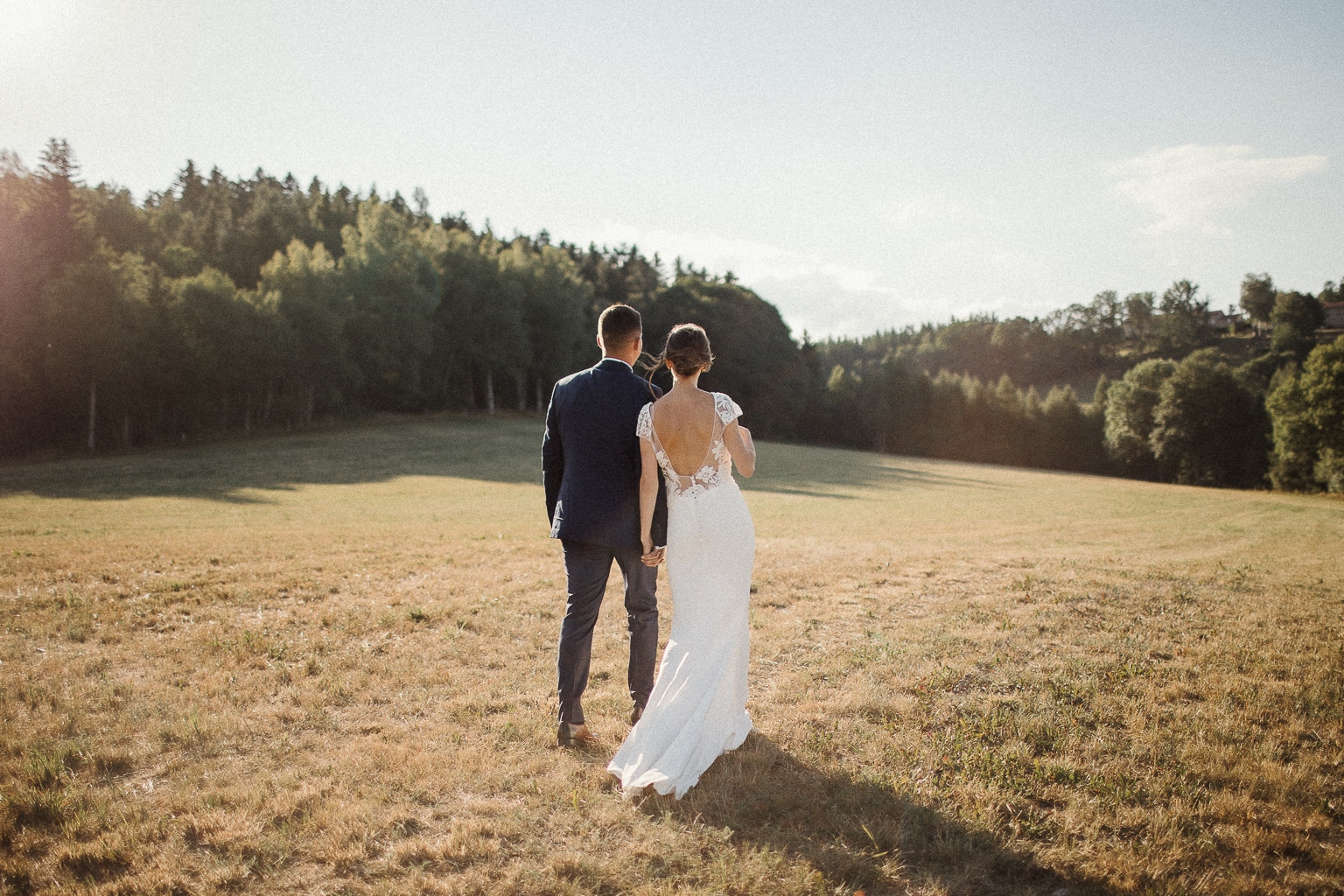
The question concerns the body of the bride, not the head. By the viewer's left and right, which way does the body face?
facing away from the viewer

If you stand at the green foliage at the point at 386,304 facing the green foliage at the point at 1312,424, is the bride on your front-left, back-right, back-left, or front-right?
front-right

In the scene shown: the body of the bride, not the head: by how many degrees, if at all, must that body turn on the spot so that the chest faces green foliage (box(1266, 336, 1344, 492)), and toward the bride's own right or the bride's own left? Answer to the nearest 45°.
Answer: approximately 45° to the bride's own right

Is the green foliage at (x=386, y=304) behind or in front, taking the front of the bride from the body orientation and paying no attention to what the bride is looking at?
in front

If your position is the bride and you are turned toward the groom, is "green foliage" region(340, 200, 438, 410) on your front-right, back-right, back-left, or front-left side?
front-right

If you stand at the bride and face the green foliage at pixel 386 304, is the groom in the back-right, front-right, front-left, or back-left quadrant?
front-left
